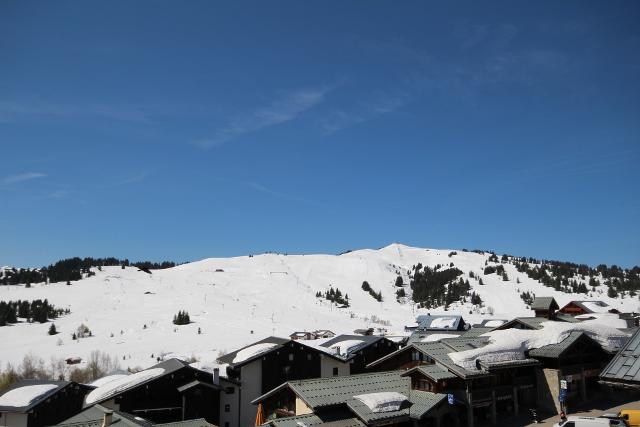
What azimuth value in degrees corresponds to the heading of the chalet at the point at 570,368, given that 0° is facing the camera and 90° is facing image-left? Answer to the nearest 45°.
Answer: approximately 315°

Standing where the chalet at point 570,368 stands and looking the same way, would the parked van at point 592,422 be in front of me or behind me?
in front

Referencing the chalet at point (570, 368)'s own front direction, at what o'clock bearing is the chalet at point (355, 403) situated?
the chalet at point (355, 403) is roughly at 3 o'clock from the chalet at point (570, 368).

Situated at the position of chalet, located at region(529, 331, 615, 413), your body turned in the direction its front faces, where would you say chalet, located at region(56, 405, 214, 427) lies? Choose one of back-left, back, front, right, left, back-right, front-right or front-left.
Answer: right

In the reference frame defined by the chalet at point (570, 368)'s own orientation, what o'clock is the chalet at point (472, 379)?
the chalet at point (472, 379) is roughly at 3 o'clock from the chalet at point (570, 368).

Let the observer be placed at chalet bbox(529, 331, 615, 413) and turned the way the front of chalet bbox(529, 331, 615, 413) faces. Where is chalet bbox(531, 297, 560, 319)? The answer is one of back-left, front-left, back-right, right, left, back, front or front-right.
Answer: back-left

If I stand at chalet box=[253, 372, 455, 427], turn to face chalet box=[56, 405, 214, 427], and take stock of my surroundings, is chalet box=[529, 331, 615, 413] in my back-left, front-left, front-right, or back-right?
back-right

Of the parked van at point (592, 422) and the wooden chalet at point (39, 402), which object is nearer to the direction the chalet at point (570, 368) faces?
the parked van

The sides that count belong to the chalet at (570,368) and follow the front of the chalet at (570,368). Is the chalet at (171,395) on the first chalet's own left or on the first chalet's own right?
on the first chalet's own right

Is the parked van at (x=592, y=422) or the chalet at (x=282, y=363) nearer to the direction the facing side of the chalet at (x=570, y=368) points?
the parked van

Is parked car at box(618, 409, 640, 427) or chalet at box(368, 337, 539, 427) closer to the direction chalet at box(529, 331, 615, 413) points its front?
the parked car

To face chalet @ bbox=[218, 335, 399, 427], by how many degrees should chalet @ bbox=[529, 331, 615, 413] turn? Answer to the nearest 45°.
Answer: approximately 135° to its right
